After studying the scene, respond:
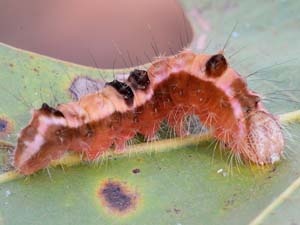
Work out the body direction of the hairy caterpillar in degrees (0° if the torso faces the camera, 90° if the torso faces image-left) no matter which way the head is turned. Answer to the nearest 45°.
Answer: approximately 270°
